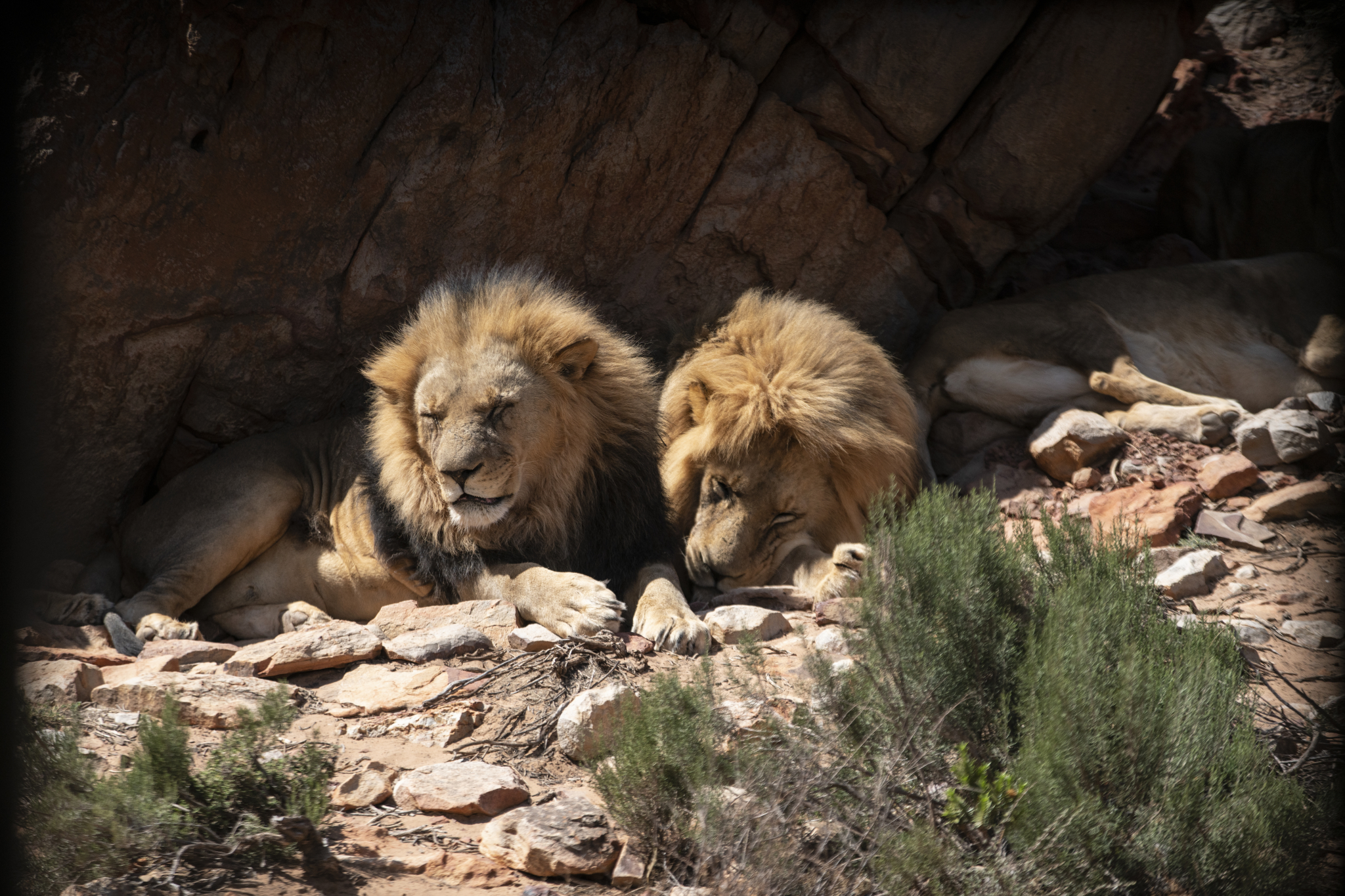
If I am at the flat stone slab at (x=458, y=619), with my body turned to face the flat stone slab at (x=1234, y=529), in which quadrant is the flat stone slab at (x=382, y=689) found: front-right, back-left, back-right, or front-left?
back-right

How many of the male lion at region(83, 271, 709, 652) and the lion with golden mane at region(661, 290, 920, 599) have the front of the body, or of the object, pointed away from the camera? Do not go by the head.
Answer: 0

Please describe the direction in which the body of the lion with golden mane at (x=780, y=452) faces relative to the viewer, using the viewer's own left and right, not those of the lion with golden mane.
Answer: facing the viewer and to the left of the viewer

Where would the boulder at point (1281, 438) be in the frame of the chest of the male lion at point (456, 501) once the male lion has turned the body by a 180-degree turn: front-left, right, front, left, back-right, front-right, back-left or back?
back-right

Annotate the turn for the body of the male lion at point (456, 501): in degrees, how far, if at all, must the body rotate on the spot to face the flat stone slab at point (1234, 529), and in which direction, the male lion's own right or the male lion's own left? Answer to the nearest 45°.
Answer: approximately 45° to the male lion's own left

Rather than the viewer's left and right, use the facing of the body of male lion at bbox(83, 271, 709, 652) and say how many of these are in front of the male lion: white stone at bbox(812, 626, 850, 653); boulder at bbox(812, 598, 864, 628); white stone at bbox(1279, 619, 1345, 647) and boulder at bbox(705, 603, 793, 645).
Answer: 4

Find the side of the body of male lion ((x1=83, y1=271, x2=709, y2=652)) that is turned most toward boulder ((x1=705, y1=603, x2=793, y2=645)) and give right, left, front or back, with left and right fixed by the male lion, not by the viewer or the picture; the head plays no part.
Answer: front

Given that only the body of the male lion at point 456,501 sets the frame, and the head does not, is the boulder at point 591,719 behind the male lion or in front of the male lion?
in front

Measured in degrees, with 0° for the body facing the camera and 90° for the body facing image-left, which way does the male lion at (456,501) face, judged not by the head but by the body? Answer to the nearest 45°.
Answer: approximately 315°

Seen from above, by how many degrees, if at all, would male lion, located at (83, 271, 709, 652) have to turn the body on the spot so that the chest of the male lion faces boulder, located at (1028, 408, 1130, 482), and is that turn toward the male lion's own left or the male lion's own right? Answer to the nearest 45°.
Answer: approximately 45° to the male lion's own left

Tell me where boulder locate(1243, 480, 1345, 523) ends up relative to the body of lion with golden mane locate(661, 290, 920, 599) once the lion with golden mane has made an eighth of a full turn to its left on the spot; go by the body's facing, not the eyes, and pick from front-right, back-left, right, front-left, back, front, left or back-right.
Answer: left
